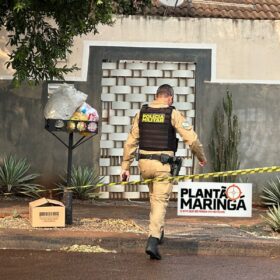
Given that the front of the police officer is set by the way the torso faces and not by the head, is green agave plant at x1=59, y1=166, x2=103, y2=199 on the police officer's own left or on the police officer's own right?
on the police officer's own left

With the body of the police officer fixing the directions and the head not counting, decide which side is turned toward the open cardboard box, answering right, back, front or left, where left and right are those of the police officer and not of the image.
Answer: left

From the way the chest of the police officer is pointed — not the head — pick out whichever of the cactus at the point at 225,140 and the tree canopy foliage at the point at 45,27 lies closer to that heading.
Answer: the cactus

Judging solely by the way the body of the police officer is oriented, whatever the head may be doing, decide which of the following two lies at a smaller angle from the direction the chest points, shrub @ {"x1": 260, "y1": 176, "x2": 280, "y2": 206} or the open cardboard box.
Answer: the shrub

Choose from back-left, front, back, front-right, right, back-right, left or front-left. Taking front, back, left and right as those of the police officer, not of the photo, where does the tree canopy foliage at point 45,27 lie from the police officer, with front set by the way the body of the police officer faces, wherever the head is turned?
left

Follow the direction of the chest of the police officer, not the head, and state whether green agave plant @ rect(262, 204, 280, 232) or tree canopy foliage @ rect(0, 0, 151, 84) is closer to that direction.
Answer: the green agave plant

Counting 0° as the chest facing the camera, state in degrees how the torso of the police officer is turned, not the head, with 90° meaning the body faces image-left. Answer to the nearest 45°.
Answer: approximately 225°

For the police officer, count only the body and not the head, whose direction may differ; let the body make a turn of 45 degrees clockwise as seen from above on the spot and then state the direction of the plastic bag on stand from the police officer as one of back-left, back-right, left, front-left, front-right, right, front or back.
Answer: back-left

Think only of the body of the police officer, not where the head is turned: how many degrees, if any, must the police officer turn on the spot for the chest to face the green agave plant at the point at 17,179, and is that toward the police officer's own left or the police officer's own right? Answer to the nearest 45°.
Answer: approximately 90° to the police officer's own left
